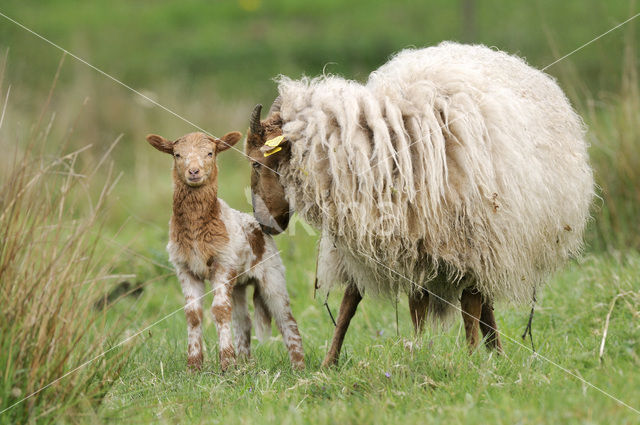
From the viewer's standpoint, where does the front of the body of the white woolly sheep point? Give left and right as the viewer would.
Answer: facing to the left of the viewer
